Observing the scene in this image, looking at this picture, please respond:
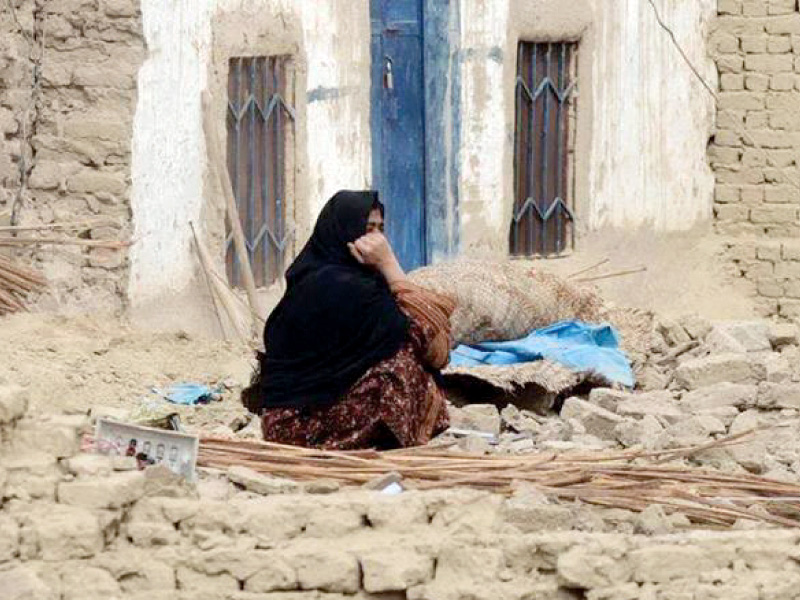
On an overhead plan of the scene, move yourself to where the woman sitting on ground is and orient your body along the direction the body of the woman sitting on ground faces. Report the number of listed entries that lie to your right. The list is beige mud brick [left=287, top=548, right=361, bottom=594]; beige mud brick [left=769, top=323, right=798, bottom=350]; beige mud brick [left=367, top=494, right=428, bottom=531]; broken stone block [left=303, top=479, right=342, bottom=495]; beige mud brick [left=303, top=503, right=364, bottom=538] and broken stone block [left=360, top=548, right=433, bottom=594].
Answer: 5

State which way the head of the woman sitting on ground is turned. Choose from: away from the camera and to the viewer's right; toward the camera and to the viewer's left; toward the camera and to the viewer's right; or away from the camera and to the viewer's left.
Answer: toward the camera and to the viewer's right

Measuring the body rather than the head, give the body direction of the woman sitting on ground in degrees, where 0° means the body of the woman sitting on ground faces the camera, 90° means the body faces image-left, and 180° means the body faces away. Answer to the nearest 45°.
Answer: approximately 270°

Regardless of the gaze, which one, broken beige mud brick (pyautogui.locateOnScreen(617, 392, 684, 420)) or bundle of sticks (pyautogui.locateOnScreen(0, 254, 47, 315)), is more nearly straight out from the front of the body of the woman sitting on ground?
the broken beige mud brick

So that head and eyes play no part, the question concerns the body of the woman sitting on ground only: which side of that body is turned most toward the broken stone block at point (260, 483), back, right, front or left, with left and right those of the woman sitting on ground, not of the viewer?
right

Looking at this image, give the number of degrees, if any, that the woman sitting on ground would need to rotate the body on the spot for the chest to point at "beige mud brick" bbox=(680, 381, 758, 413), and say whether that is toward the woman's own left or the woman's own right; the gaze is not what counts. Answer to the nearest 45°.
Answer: approximately 45° to the woman's own left
